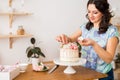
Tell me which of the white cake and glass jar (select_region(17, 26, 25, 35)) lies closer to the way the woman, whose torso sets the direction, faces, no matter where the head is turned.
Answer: the white cake

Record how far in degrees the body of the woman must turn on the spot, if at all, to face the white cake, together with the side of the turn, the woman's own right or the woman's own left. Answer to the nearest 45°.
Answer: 0° — they already face it

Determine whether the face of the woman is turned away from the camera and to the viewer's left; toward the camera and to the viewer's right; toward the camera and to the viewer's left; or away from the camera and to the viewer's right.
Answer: toward the camera and to the viewer's left

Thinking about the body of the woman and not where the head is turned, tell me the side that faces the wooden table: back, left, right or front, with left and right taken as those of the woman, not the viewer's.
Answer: front

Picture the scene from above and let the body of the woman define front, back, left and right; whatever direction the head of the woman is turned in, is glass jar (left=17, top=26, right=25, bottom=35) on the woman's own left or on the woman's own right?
on the woman's own right

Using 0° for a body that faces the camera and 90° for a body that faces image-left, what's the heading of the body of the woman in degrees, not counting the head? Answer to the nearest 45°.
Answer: approximately 45°
